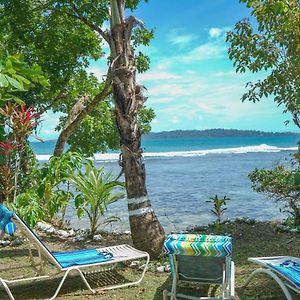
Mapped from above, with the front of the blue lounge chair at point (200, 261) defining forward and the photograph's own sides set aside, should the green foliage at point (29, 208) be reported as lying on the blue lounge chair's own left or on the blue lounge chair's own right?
on the blue lounge chair's own left

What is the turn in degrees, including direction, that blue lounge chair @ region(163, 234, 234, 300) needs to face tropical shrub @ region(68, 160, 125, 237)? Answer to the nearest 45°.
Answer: approximately 45° to its left

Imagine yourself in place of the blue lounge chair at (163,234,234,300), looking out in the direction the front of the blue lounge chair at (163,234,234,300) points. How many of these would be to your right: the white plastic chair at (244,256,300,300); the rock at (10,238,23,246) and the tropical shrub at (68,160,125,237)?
1

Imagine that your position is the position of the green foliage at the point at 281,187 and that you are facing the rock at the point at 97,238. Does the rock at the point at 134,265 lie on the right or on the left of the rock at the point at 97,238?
left

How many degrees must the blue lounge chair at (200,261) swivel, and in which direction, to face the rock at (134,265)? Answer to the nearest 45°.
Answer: approximately 45° to its left

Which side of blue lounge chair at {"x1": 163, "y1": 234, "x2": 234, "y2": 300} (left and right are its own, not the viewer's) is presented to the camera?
back

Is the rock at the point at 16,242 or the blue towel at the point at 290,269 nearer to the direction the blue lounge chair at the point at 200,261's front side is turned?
the rock

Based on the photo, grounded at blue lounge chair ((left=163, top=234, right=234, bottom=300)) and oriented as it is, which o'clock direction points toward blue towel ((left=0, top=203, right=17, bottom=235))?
The blue towel is roughly at 9 o'clock from the blue lounge chair.

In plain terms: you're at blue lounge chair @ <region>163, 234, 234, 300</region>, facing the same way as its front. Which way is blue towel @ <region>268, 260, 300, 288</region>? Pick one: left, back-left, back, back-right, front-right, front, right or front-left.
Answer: right

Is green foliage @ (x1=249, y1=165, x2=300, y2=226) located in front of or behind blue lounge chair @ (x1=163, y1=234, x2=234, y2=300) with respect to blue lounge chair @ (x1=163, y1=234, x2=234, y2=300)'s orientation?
in front

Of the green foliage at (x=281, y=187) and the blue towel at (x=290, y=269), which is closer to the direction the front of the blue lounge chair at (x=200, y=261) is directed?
the green foliage

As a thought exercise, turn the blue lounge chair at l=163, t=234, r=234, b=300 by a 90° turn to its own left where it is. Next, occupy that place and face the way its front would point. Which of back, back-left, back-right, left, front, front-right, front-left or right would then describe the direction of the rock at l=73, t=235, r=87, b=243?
front-right

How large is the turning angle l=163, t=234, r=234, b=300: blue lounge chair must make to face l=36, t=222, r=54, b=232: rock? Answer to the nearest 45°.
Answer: approximately 45° to its left
